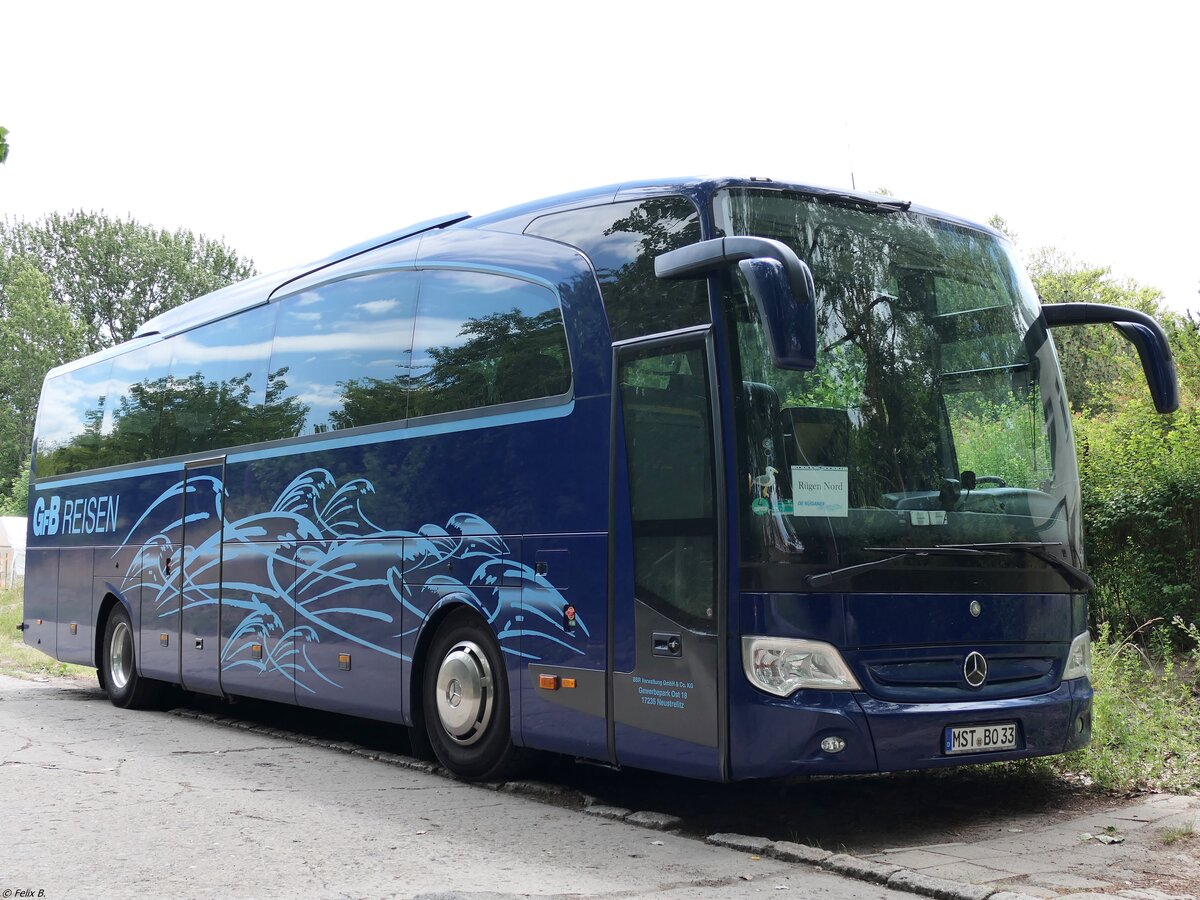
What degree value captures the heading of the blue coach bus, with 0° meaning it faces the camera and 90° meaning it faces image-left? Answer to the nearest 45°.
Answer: approximately 315°

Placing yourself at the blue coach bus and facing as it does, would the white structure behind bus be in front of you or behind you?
behind
